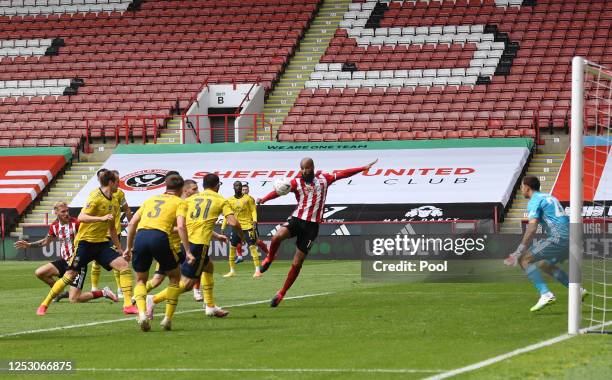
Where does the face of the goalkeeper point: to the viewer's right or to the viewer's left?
to the viewer's left

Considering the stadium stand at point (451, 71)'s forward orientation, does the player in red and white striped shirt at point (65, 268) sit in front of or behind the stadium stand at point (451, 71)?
in front

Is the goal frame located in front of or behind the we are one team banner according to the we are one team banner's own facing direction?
in front

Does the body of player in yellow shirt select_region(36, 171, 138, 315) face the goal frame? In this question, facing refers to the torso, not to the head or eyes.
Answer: yes

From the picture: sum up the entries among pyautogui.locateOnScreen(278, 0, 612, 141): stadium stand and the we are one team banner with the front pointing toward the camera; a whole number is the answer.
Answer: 2

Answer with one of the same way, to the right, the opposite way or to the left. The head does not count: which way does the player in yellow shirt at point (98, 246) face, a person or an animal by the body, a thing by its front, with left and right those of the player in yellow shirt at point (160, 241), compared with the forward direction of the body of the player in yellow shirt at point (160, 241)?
to the right

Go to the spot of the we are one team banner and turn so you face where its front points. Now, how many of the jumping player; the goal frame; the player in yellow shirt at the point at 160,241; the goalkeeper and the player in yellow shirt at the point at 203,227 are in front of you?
5

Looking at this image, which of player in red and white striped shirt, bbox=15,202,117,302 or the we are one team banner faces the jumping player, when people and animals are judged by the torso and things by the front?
the we are one team banner

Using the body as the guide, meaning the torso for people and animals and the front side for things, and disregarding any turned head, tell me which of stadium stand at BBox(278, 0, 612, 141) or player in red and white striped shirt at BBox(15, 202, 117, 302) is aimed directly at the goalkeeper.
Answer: the stadium stand

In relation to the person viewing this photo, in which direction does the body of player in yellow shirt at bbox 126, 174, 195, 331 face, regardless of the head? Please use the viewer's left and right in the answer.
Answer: facing away from the viewer and to the right of the viewer

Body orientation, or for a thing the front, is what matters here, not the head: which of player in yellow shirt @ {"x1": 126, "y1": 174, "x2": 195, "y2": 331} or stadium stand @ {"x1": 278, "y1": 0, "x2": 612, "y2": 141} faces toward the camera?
the stadium stand

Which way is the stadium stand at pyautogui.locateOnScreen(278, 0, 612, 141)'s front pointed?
toward the camera

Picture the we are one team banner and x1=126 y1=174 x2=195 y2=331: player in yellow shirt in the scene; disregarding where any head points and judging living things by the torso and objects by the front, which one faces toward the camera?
the we are one team banner

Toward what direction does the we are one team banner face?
toward the camera
